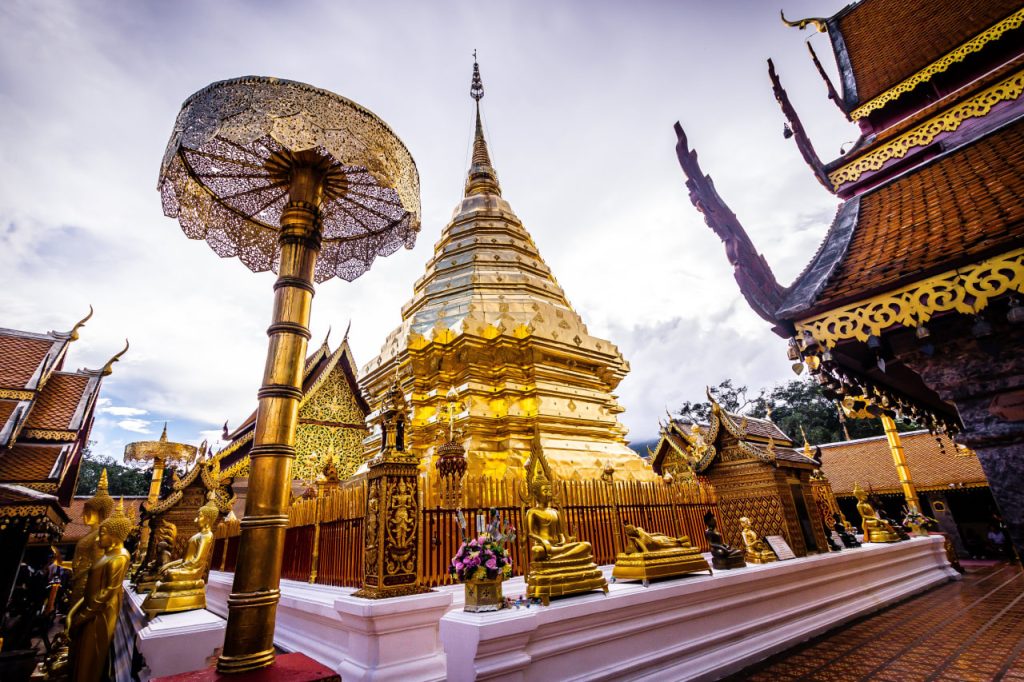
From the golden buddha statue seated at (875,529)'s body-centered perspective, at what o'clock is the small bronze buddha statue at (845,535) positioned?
The small bronze buddha statue is roughly at 2 o'clock from the golden buddha statue seated.

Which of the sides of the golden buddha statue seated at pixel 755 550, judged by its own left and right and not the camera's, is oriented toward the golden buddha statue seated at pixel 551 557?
right

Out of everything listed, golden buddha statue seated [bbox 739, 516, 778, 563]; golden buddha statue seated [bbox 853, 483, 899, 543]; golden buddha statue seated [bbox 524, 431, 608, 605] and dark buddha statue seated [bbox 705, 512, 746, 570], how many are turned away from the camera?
0

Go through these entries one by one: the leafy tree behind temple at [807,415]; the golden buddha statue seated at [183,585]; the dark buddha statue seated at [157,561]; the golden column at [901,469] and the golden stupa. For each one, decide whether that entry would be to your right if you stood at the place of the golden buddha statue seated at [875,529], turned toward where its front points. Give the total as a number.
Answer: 3

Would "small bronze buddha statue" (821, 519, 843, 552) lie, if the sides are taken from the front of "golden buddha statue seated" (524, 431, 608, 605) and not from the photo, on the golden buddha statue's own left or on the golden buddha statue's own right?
on the golden buddha statue's own left

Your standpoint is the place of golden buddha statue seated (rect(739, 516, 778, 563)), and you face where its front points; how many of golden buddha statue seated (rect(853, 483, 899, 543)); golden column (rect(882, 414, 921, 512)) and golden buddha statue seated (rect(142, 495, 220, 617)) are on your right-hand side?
1

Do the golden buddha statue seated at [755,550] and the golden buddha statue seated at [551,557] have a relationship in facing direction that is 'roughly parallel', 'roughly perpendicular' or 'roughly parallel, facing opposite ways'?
roughly parallel

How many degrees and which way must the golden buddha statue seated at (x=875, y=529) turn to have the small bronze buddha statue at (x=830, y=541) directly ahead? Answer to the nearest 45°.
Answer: approximately 45° to its right

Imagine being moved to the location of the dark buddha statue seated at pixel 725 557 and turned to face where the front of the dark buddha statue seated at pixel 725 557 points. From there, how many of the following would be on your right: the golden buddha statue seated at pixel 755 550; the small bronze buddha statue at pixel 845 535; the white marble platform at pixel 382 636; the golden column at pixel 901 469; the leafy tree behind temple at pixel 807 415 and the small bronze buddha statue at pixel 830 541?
1

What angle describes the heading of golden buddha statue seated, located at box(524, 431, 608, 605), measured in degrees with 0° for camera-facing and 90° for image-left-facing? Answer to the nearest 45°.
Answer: approximately 315°

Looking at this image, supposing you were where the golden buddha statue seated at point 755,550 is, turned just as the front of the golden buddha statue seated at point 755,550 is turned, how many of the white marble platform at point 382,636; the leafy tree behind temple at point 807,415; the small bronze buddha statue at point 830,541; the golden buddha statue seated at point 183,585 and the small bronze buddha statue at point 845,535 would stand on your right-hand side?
2

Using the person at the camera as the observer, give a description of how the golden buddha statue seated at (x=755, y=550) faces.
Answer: facing the viewer and to the right of the viewer

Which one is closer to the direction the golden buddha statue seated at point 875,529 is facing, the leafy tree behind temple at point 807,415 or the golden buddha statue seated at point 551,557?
the golden buddha statue seated

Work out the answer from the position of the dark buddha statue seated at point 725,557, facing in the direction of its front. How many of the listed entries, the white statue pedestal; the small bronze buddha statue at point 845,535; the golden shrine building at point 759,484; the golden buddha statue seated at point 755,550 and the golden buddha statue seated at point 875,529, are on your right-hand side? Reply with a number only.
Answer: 1
